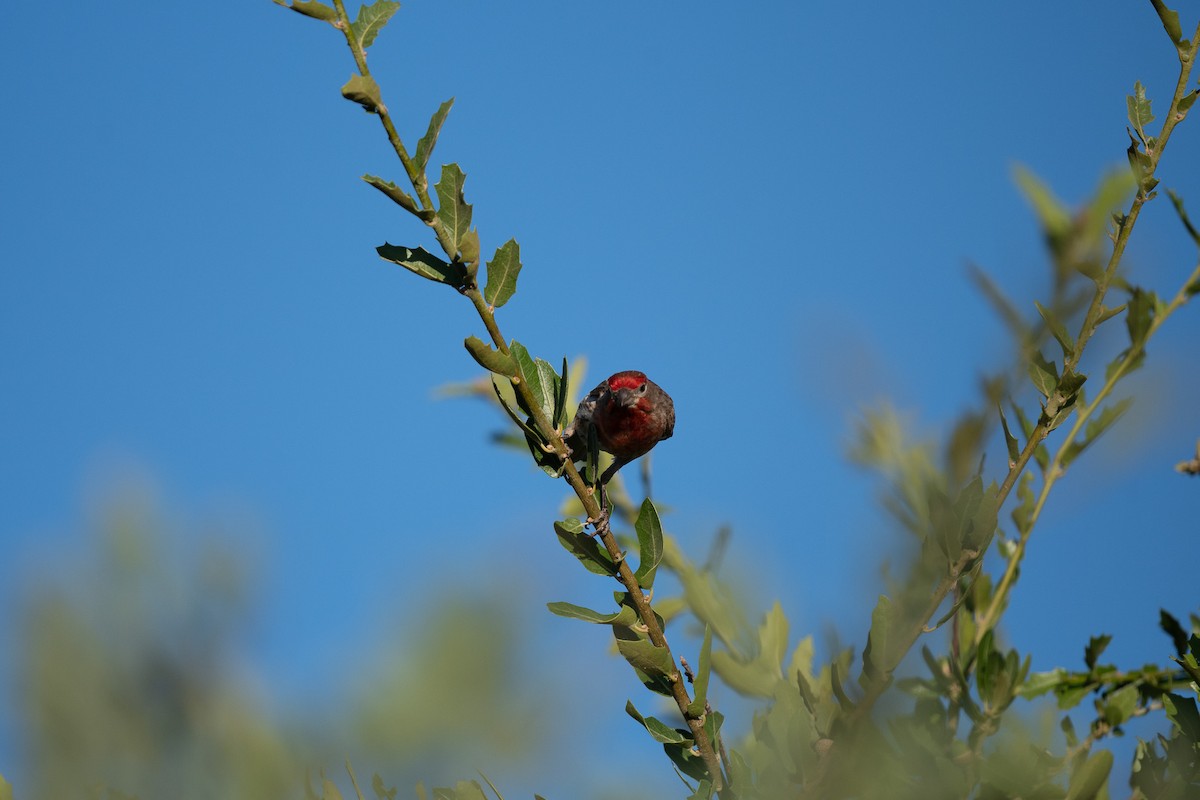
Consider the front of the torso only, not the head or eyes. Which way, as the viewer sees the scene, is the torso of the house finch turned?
toward the camera
